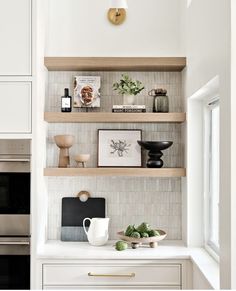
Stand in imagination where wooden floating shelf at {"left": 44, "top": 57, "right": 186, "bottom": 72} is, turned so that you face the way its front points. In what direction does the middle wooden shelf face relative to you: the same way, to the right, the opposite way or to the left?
the same way

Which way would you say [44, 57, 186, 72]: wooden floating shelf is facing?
toward the camera

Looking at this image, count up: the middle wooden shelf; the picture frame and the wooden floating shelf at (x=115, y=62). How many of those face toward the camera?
3

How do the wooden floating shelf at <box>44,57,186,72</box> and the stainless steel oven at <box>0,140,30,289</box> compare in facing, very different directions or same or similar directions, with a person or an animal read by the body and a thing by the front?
same or similar directions

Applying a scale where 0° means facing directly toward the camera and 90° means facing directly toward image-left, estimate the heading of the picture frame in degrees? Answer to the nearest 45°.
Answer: approximately 0°

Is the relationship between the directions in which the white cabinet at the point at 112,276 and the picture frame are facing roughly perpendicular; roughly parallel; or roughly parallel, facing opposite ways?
roughly parallel

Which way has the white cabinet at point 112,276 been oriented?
toward the camera

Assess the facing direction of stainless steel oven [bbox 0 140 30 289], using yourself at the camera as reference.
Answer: facing the viewer

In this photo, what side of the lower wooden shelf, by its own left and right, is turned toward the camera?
front
